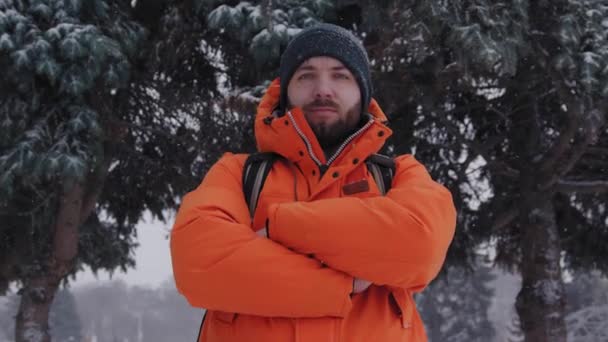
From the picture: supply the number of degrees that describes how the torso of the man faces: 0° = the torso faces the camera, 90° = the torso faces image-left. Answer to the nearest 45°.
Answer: approximately 0°

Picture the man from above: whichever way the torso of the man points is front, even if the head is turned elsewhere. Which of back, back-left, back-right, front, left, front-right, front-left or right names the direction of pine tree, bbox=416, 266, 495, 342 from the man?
back

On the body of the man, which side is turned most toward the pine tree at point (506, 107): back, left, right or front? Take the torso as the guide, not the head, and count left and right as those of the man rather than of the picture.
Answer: back
